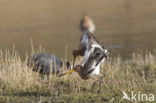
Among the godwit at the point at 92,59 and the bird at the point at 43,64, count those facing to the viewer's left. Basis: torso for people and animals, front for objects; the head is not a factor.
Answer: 1

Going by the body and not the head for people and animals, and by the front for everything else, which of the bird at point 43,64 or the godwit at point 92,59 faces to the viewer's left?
the godwit

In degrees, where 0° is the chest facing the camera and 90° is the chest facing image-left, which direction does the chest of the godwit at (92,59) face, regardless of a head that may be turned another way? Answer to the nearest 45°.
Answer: approximately 90°

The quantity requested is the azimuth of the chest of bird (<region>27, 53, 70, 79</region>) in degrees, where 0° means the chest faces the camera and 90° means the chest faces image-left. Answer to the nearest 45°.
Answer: approximately 270°

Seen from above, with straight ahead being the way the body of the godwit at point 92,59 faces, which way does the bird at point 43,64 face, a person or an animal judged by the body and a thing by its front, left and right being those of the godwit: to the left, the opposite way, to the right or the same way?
the opposite way

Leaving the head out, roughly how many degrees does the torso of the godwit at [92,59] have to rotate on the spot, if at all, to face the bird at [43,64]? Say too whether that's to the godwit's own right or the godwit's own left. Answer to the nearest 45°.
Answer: approximately 45° to the godwit's own right
